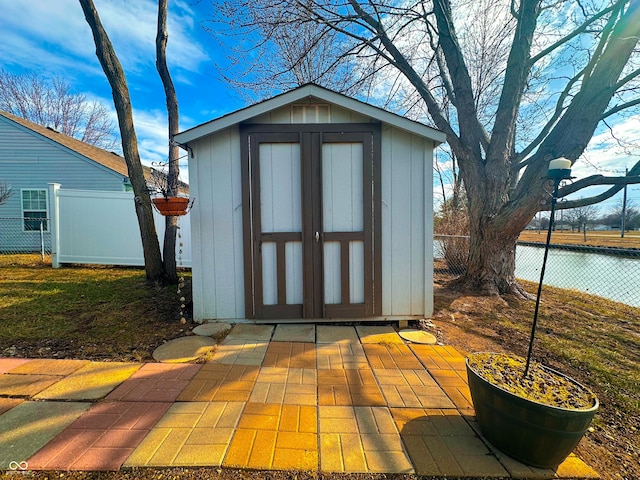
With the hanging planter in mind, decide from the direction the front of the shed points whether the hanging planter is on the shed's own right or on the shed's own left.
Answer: on the shed's own right

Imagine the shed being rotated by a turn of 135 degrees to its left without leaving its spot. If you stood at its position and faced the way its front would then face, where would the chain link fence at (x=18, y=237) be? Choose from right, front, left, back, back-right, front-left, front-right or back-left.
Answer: left

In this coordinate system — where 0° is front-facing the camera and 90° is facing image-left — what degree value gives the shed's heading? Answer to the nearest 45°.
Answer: approximately 0°

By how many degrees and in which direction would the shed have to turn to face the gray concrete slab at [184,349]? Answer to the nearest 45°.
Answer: approximately 45° to its right

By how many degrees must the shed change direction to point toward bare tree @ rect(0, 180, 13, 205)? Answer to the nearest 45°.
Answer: approximately 135° to its right

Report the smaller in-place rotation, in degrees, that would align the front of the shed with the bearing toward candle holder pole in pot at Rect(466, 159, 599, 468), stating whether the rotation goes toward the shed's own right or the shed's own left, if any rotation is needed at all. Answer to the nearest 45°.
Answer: approximately 45° to the shed's own left

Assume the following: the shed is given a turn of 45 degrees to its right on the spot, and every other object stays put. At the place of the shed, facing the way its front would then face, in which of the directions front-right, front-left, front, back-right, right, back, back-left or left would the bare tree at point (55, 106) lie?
right

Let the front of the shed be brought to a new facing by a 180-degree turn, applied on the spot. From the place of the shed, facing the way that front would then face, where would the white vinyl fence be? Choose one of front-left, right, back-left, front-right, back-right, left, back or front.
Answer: front-left
